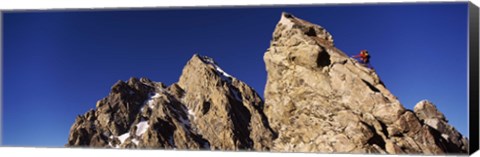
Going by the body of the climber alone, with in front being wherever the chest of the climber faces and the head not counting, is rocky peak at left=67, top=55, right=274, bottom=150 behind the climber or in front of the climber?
in front

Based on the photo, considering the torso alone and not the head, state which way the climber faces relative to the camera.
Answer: to the viewer's left
